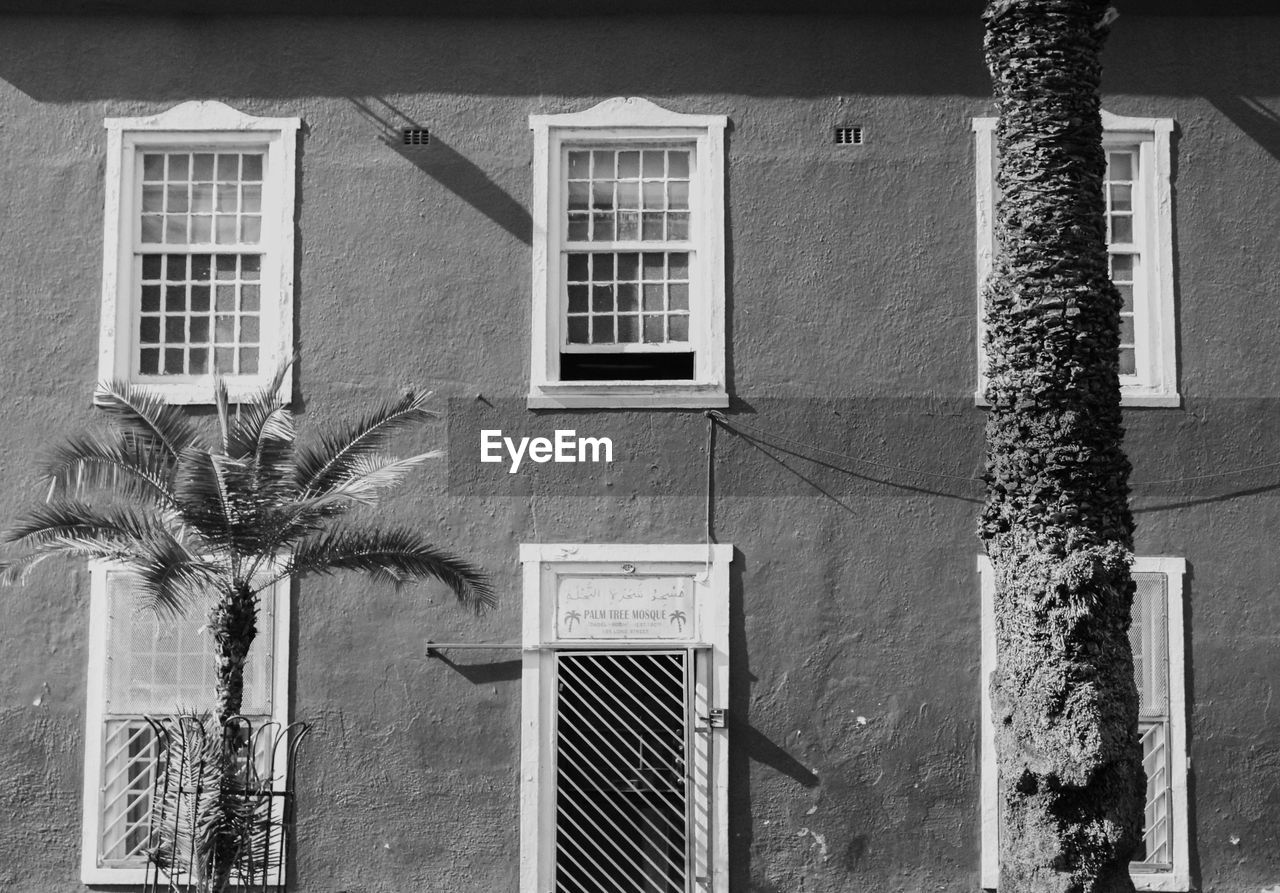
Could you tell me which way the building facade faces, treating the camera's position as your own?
facing the viewer

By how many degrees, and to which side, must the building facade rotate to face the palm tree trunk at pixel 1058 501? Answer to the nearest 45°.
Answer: approximately 45° to its left

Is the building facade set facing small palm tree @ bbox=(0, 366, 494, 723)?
no
